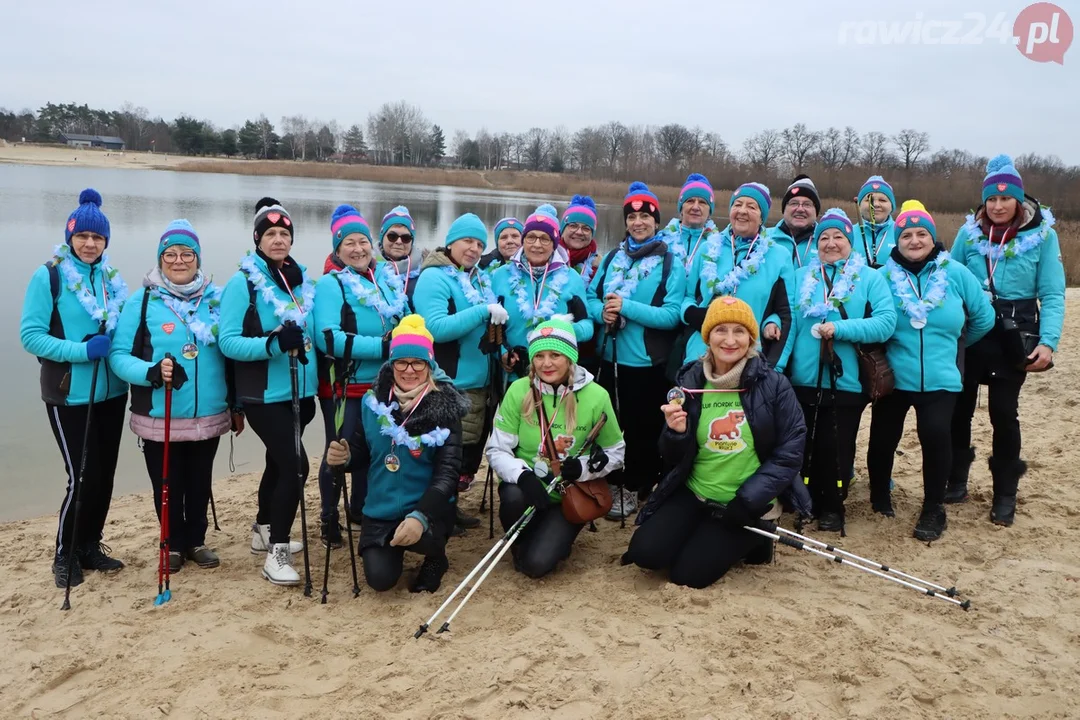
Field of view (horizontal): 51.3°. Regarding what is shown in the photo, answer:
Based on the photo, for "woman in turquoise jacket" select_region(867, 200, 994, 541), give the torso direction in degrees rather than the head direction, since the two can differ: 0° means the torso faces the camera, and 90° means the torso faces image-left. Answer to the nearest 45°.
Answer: approximately 0°

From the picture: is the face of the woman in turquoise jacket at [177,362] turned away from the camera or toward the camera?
toward the camera

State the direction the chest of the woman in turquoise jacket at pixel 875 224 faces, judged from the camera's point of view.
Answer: toward the camera

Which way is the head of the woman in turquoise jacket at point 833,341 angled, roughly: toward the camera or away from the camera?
toward the camera

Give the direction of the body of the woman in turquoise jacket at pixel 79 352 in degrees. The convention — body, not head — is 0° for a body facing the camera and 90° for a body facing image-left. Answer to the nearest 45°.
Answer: approximately 315°

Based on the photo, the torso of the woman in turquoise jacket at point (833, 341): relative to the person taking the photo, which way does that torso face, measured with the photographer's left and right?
facing the viewer

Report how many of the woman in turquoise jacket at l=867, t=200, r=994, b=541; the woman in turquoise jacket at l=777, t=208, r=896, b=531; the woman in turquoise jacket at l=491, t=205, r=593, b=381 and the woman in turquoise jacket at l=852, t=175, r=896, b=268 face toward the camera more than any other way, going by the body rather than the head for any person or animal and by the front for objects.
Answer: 4

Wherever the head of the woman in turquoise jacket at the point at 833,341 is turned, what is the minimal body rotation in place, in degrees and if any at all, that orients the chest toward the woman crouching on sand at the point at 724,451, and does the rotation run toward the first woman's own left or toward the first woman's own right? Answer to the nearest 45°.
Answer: approximately 45° to the first woman's own right

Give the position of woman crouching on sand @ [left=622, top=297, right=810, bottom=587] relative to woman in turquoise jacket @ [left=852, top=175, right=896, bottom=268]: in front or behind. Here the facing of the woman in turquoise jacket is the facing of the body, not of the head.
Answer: in front

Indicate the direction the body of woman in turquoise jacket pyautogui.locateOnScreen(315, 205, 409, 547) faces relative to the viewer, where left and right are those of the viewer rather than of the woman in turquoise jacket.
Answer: facing the viewer and to the right of the viewer

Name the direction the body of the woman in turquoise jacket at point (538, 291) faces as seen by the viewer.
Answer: toward the camera

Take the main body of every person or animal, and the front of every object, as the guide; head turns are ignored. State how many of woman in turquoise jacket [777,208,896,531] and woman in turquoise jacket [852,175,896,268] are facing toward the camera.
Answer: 2
